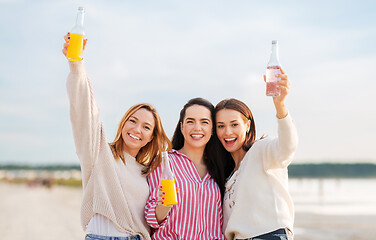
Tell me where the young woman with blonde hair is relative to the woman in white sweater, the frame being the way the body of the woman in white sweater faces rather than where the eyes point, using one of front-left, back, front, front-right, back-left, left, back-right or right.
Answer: front-right

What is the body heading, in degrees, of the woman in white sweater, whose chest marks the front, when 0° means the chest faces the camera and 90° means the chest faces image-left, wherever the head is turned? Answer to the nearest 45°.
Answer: approximately 45°

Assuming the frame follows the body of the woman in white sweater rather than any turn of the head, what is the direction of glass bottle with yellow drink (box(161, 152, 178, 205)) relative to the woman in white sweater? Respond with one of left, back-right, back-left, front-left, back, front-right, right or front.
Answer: front-right

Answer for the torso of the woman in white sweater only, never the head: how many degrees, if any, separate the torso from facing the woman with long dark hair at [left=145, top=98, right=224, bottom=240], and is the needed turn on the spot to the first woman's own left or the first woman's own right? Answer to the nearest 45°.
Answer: approximately 90° to the first woman's own right
